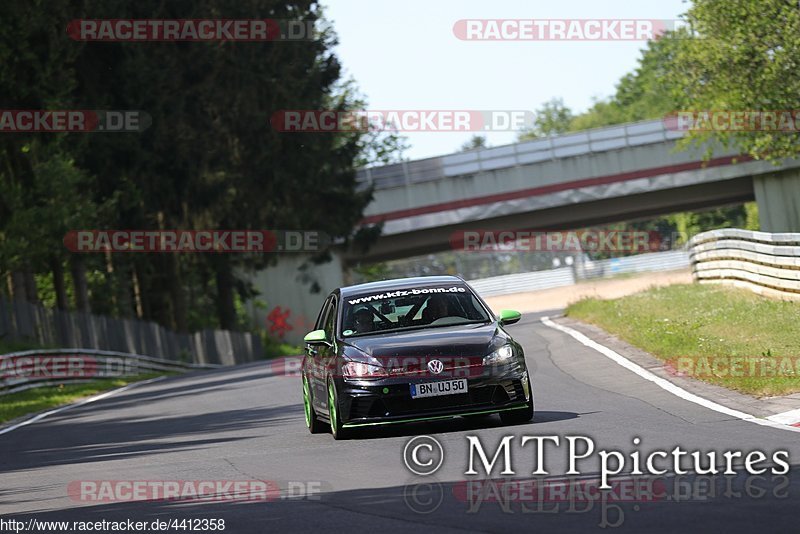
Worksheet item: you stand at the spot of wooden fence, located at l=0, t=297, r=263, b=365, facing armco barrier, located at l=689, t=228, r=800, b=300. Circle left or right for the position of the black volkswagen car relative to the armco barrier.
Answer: right

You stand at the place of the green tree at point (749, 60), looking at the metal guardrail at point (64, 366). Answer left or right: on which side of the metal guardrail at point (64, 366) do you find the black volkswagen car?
left

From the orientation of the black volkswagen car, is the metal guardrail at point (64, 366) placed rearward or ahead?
rearward

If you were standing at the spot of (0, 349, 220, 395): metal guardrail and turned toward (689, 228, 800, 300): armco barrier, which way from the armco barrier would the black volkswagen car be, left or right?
right

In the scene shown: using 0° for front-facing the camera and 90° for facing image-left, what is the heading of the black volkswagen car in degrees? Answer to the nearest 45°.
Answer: approximately 0°

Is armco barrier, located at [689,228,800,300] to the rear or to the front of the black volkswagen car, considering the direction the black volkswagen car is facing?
to the rear

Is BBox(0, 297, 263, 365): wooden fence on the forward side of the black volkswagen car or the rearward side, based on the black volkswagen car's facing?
on the rearward side
